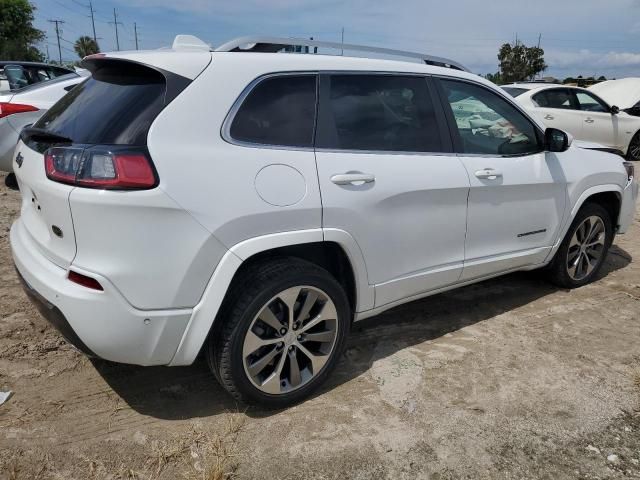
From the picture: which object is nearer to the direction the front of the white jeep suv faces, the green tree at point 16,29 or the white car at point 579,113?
the white car

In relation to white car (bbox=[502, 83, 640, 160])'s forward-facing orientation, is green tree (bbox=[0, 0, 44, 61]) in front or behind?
behind

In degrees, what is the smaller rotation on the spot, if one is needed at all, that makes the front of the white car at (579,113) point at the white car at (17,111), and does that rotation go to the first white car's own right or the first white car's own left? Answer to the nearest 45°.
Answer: approximately 135° to the first white car's own right

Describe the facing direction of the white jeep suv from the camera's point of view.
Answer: facing away from the viewer and to the right of the viewer

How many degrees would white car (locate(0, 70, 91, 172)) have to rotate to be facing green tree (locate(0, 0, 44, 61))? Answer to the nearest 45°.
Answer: approximately 45° to its left

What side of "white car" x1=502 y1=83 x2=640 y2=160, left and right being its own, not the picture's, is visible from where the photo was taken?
right
